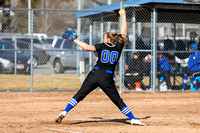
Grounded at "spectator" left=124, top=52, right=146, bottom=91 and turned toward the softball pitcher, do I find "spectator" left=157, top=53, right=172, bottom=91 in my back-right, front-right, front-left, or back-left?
back-left

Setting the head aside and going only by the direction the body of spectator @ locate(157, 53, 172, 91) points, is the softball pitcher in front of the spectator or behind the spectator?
in front

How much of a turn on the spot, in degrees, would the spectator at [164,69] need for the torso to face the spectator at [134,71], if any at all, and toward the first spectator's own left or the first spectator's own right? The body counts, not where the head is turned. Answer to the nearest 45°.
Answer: approximately 45° to the first spectator's own right

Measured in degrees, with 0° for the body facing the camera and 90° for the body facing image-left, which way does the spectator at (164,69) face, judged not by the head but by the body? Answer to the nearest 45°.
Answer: approximately 45°

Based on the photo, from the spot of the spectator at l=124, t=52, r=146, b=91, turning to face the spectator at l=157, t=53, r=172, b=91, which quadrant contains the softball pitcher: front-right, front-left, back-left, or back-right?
back-right
